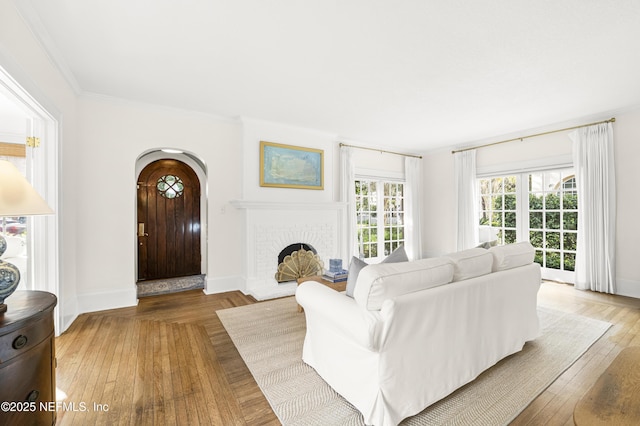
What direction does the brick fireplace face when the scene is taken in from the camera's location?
facing the viewer and to the right of the viewer

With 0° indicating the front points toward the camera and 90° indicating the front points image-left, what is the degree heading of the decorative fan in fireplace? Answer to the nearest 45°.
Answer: approximately 315°

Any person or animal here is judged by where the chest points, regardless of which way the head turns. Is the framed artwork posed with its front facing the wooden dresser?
no

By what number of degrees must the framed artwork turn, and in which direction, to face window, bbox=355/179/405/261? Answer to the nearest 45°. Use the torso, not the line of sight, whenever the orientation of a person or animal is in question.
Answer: approximately 90° to its left

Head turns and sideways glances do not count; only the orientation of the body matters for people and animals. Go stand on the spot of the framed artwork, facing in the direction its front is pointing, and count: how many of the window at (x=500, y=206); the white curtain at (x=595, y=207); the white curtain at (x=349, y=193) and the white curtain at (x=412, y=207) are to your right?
0

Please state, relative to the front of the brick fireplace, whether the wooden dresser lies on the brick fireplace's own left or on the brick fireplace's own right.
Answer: on the brick fireplace's own right

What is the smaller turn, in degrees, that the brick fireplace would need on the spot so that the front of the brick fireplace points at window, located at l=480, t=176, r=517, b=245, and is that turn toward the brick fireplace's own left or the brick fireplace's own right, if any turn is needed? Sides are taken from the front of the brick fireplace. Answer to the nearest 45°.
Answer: approximately 45° to the brick fireplace's own left

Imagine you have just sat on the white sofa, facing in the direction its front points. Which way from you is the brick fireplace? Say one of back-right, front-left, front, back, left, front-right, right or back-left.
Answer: front

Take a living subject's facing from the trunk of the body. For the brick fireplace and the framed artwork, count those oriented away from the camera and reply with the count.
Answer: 0

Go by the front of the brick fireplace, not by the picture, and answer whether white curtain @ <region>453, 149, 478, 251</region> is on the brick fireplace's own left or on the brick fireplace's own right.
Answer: on the brick fireplace's own left

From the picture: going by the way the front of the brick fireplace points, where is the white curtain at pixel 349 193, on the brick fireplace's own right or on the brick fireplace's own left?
on the brick fireplace's own left

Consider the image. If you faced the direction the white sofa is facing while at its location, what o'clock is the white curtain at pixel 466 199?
The white curtain is roughly at 2 o'clock from the white sofa.

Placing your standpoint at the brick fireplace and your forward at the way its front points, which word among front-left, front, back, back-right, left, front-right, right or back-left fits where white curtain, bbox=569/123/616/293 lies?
front-left

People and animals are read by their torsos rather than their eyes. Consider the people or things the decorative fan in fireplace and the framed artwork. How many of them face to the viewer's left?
0

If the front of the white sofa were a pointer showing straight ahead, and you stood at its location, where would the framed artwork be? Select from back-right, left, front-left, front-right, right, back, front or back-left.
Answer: front
